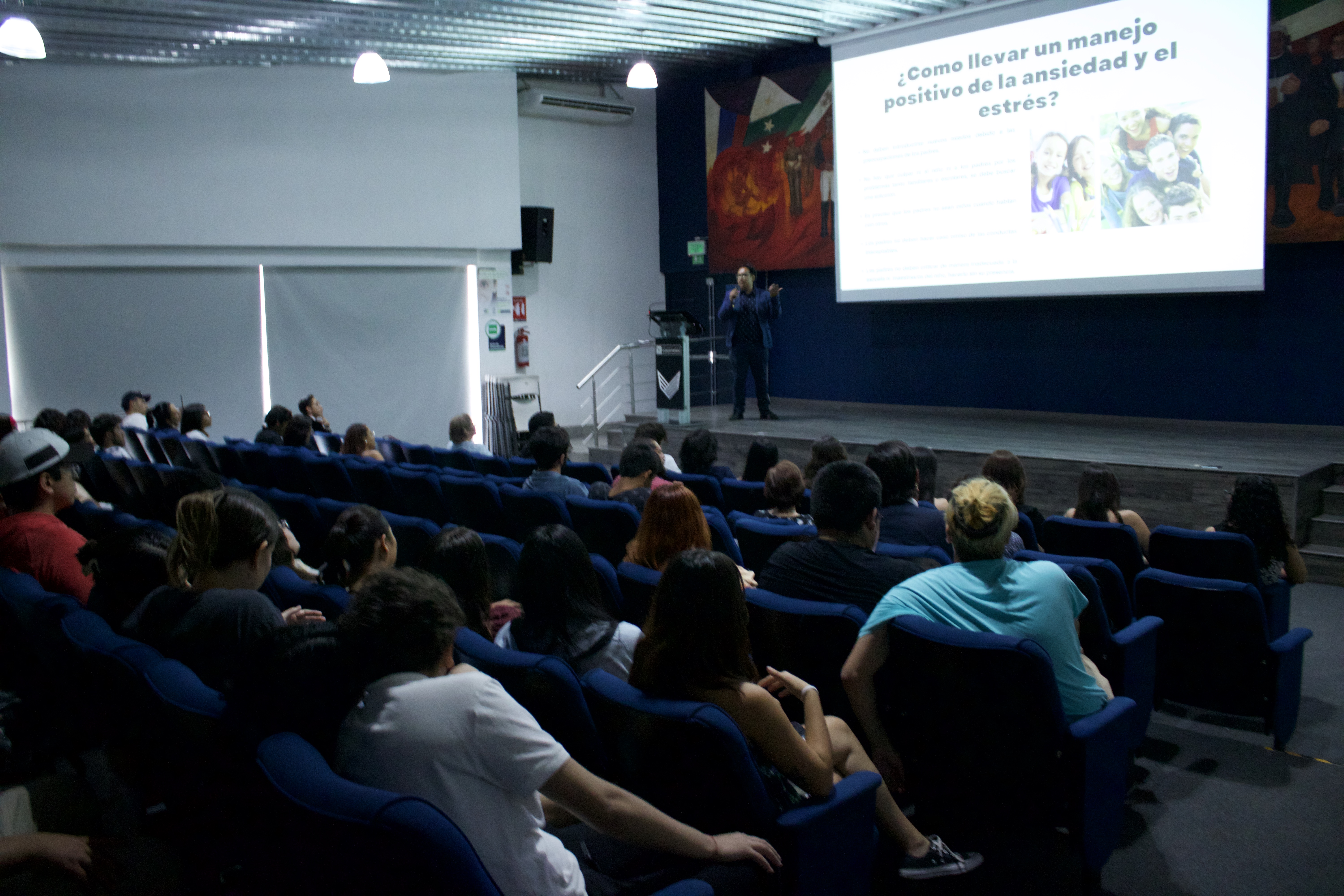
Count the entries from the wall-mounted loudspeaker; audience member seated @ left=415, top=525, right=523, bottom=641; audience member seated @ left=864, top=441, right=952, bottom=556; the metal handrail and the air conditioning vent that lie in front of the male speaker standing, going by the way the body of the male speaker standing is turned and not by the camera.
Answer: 2

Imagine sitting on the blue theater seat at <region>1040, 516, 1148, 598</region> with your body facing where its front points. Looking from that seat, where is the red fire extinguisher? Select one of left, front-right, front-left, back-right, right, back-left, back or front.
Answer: front-left

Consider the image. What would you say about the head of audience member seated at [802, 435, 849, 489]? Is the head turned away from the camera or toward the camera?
away from the camera

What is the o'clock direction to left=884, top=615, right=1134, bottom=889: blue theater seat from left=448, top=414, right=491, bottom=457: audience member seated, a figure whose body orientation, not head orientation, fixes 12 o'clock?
The blue theater seat is roughly at 4 o'clock from the audience member seated.

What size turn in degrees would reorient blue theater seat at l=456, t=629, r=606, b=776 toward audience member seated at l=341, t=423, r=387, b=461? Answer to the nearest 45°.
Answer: approximately 45° to its left

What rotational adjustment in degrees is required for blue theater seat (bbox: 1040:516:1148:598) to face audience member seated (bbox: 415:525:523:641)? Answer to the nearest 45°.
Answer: approximately 135° to its left

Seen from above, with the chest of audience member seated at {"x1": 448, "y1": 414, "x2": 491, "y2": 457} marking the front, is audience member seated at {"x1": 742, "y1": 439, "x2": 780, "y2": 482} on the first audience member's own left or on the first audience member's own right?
on the first audience member's own right

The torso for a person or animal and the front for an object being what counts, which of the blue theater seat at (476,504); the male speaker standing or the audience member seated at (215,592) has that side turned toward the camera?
the male speaker standing

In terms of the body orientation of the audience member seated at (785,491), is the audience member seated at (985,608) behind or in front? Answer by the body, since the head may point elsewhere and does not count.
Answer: behind

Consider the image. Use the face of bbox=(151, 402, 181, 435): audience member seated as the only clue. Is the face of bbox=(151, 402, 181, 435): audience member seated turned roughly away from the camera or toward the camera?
away from the camera

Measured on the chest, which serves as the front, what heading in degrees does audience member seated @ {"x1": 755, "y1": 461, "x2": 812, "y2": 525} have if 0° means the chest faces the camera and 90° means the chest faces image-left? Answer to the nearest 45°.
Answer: approximately 180°

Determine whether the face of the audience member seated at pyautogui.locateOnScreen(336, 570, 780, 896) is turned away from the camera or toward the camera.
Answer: away from the camera

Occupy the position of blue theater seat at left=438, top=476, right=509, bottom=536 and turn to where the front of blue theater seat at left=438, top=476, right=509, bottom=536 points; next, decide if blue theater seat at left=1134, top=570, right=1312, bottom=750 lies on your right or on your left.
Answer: on your right

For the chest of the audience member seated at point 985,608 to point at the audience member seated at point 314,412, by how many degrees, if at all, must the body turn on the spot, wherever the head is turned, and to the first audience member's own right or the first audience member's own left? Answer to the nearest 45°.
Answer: approximately 45° to the first audience member's own left
